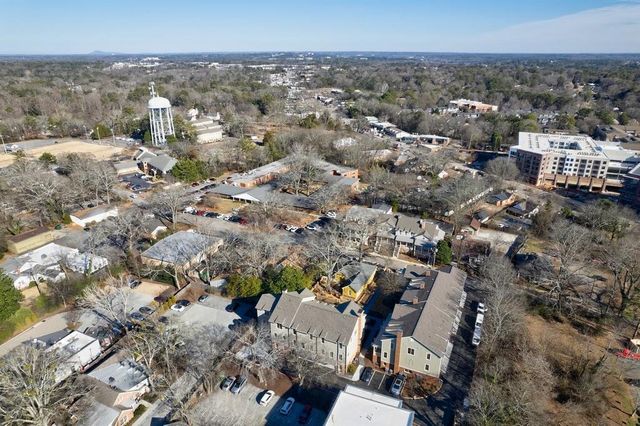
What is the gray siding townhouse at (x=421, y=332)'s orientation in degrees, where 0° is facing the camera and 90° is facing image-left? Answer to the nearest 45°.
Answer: approximately 90°

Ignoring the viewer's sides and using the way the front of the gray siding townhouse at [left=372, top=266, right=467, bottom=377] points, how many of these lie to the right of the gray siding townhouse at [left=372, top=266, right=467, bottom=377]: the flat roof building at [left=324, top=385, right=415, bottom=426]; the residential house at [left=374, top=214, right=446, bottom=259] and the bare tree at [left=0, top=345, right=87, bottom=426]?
1

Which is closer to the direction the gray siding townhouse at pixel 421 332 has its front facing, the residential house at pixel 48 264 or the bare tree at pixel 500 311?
the residential house

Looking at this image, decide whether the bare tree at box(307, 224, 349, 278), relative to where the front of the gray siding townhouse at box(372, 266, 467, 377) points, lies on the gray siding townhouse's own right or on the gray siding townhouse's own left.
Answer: on the gray siding townhouse's own right

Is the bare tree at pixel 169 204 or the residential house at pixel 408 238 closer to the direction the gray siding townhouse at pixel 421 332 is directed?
the bare tree

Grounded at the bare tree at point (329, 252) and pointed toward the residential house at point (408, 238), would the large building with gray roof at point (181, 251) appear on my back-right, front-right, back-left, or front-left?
back-left

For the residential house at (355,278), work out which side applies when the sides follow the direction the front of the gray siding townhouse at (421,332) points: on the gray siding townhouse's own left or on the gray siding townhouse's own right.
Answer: on the gray siding townhouse's own right
